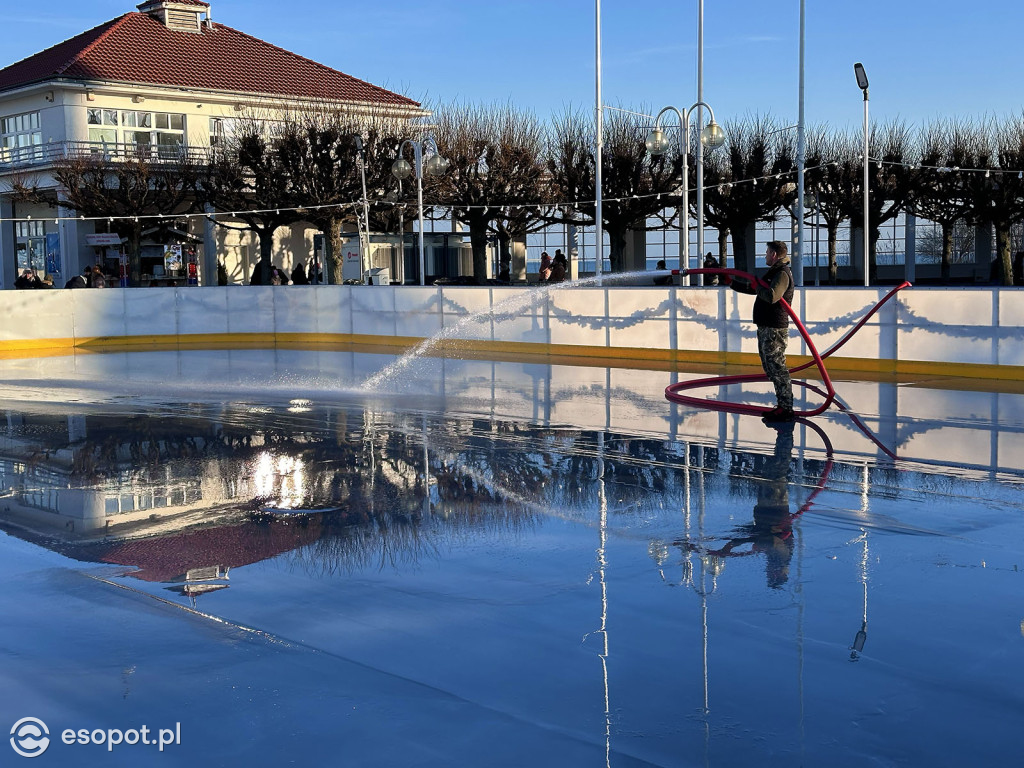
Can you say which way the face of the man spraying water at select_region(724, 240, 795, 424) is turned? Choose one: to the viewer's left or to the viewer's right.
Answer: to the viewer's left

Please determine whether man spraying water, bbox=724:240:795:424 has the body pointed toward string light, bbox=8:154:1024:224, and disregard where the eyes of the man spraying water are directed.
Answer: no

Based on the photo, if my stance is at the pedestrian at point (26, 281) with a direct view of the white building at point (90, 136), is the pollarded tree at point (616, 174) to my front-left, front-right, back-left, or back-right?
front-right

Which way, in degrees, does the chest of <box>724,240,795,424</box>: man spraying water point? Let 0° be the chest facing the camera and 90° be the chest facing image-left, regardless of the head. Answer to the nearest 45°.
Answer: approximately 90°

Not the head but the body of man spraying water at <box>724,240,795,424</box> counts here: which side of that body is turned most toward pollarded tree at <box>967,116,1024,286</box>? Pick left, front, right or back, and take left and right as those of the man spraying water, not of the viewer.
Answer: right

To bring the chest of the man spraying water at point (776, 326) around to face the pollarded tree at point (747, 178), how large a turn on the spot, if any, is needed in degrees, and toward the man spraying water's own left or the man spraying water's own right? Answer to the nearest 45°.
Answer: approximately 90° to the man spraying water's own right

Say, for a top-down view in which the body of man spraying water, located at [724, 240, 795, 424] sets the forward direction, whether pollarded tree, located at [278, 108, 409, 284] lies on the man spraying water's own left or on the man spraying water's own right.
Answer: on the man spraying water's own right

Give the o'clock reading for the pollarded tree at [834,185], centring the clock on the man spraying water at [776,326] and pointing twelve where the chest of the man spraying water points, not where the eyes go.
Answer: The pollarded tree is roughly at 3 o'clock from the man spraying water.

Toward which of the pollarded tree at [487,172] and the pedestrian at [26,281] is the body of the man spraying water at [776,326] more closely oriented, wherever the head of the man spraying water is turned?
the pedestrian

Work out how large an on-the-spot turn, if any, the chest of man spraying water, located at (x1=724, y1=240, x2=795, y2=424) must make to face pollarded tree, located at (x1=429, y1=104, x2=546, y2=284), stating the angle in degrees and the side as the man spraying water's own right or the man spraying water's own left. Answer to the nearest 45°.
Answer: approximately 90° to the man spraying water's own right

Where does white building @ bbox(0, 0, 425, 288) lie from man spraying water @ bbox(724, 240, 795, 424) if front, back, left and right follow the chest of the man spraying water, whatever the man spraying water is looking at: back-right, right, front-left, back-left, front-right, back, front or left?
front-right

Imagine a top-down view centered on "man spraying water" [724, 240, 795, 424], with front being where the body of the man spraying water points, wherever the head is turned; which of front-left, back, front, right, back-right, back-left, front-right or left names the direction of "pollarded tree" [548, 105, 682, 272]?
right

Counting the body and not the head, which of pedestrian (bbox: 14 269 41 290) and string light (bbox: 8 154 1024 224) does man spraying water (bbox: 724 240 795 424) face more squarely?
the pedestrian

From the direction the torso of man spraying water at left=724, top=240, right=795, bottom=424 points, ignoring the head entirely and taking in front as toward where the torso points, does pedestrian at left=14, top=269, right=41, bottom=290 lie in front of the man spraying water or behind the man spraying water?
in front
